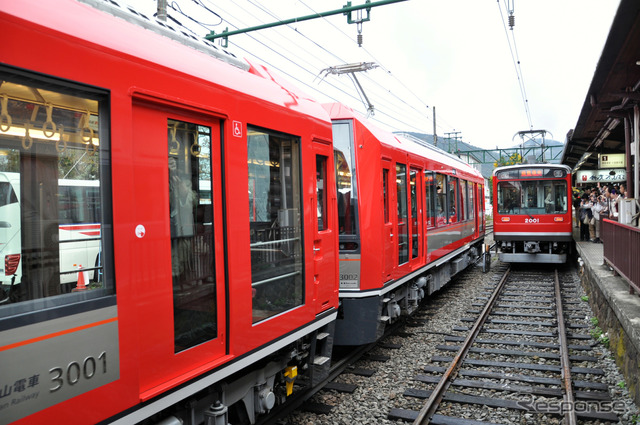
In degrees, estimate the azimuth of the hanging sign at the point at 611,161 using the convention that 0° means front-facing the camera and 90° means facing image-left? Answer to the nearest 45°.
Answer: approximately 0°

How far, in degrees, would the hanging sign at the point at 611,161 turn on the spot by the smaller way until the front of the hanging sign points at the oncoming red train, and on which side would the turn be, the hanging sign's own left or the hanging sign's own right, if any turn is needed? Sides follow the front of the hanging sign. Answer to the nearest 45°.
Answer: approximately 45° to the hanging sign's own right

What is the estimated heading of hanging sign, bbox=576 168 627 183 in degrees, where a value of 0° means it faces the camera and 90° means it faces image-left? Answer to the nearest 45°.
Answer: approximately 0°

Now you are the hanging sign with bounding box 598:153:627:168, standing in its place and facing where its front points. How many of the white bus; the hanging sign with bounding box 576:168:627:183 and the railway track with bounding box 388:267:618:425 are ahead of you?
2

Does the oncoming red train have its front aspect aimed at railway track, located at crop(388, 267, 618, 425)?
yes

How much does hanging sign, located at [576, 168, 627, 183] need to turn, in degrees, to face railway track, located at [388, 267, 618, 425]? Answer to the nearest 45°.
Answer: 0° — it already faces it

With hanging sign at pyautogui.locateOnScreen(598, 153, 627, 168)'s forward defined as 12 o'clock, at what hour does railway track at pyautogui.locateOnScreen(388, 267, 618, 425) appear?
The railway track is roughly at 12 o'clock from the hanging sign.

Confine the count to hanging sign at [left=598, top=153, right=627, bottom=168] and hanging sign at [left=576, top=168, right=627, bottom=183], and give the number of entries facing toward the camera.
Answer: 2
